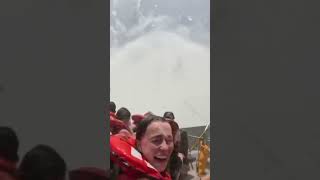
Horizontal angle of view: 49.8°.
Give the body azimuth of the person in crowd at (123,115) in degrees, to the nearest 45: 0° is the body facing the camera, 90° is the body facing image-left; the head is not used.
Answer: approximately 180°

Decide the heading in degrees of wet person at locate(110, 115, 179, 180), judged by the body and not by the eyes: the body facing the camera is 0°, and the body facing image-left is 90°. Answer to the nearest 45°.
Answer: approximately 315°

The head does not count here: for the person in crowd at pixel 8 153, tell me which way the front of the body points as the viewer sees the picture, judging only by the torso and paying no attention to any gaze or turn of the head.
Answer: away from the camera

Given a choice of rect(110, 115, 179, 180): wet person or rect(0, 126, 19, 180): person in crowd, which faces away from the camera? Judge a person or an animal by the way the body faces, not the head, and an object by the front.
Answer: the person in crowd

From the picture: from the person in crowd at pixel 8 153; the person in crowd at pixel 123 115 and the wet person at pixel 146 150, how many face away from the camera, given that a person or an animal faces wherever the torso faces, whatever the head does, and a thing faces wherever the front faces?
2

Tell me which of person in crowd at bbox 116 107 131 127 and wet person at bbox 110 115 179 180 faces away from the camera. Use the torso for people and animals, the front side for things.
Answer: the person in crowd

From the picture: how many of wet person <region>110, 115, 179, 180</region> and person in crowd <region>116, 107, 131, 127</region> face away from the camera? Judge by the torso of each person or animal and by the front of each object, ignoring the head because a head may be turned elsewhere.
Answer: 1
